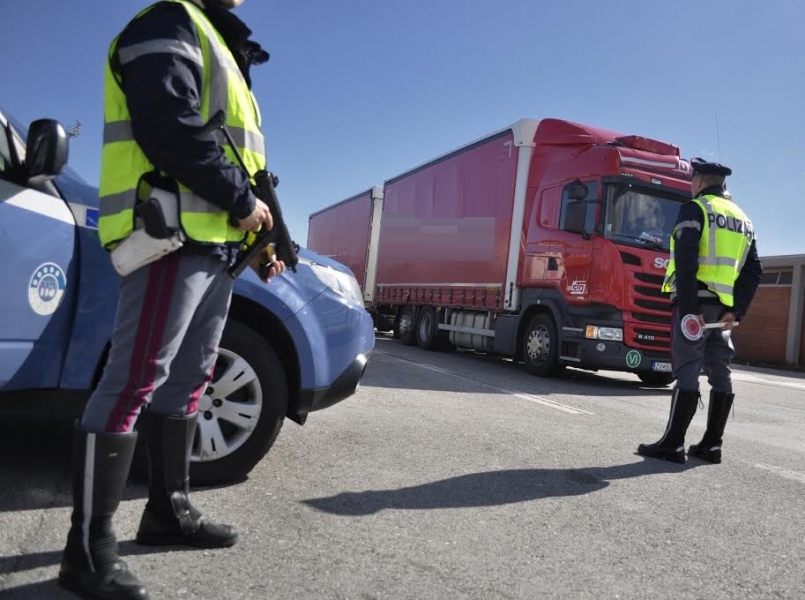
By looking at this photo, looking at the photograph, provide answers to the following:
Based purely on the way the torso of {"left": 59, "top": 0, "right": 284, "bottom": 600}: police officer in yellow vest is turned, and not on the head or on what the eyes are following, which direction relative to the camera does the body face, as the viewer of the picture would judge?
to the viewer's right

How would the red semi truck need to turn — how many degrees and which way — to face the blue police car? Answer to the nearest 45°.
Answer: approximately 45° to its right

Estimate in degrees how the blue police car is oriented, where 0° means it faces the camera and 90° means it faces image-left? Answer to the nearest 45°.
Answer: approximately 270°

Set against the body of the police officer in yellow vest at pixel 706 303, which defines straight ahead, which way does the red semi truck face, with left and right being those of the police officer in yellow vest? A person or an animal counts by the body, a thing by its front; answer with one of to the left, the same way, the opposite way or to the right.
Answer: the opposite way

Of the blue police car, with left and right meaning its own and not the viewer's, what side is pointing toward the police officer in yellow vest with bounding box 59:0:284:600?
right

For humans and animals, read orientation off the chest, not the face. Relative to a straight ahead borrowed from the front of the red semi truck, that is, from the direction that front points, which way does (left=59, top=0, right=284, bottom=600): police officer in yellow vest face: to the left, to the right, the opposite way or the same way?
to the left

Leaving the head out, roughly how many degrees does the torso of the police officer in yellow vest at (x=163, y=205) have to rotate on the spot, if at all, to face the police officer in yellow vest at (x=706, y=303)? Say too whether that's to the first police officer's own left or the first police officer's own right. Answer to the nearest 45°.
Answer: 0° — they already face them

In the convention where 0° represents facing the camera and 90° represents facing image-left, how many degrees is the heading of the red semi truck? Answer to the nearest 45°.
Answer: approximately 315°

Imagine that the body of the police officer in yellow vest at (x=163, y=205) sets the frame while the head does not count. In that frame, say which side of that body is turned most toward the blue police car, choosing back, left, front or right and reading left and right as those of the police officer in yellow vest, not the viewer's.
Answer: left
